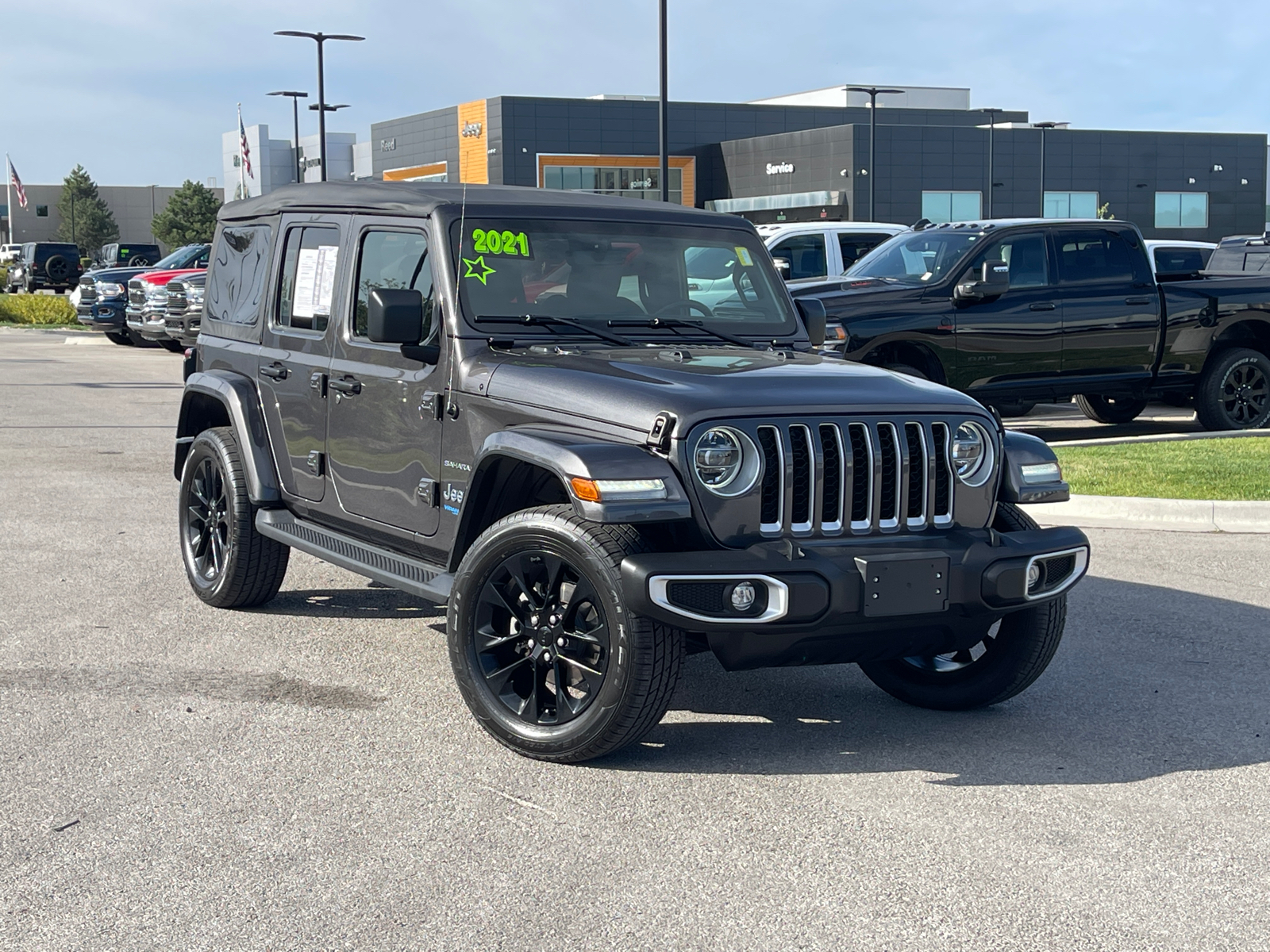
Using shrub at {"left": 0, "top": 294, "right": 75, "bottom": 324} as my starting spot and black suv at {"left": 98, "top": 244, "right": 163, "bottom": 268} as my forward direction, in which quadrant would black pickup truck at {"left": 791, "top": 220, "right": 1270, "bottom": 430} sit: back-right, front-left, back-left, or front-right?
back-right

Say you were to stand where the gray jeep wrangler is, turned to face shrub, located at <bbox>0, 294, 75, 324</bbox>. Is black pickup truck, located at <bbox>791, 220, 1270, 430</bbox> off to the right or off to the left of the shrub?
right

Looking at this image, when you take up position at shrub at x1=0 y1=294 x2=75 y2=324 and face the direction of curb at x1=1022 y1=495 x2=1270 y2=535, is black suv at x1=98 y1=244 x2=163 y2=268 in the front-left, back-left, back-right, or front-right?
back-left

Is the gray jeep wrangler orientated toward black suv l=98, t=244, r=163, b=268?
no

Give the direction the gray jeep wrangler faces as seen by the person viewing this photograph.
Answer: facing the viewer and to the right of the viewer

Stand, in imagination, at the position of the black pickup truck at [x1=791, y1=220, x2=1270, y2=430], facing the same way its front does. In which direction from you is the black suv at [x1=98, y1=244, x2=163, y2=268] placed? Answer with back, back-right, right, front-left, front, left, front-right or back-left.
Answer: right

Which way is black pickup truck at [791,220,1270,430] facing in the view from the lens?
facing the viewer and to the left of the viewer

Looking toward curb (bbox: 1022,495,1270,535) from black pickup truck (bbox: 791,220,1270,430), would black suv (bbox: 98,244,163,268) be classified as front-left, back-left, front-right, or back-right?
back-right

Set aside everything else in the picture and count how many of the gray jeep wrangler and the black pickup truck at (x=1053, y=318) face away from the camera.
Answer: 0

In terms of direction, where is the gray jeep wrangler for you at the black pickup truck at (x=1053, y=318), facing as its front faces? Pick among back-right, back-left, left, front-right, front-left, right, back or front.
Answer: front-left

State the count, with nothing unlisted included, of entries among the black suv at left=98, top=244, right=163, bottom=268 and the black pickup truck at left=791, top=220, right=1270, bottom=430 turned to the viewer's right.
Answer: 0
